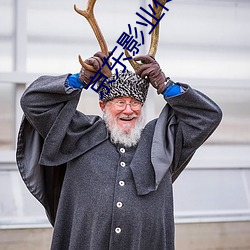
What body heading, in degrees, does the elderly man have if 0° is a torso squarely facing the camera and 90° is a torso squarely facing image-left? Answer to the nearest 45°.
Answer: approximately 0°
